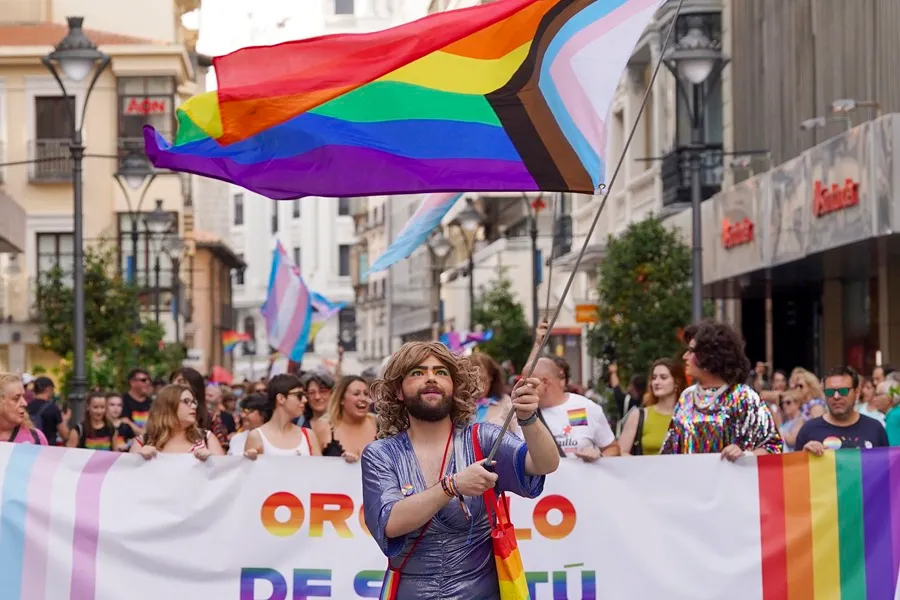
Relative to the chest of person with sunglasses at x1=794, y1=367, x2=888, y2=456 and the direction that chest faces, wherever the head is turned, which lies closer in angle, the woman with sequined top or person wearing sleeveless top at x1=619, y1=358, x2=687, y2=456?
the woman with sequined top

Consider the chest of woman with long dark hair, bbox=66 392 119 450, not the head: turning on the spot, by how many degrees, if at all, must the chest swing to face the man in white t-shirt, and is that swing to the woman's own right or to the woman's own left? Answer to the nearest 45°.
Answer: approximately 45° to the woman's own left

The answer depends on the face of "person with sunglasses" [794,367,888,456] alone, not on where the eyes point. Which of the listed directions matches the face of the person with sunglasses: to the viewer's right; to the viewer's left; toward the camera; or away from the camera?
toward the camera

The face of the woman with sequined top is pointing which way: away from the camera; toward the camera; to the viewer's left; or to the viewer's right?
to the viewer's left

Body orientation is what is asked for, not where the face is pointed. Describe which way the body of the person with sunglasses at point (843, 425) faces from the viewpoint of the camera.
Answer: toward the camera

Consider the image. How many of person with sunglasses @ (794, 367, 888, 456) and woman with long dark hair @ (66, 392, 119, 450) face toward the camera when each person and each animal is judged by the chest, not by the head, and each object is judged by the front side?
2

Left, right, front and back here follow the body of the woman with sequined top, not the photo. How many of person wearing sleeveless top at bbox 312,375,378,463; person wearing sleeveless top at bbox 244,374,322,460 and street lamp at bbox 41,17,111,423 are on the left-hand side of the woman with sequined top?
0

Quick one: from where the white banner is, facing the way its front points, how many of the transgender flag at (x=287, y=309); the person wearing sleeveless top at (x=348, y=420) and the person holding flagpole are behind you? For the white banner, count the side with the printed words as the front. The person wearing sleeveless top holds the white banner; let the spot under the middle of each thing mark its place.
2

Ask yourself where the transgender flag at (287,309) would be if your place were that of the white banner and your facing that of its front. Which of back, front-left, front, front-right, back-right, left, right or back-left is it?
back

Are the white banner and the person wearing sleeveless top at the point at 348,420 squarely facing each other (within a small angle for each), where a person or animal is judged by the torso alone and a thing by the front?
no

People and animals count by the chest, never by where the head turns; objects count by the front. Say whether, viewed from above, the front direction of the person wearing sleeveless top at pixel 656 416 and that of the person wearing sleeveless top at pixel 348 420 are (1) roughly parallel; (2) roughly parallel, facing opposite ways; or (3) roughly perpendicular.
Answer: roughly parallel

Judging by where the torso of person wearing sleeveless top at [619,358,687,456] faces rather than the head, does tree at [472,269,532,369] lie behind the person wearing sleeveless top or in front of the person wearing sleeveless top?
behind

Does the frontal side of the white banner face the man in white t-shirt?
no

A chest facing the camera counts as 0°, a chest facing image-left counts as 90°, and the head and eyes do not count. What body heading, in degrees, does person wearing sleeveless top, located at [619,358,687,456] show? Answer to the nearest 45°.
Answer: approximately 315°

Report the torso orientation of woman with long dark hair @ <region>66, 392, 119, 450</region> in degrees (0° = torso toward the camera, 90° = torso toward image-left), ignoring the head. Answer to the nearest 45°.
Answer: approximately 0°

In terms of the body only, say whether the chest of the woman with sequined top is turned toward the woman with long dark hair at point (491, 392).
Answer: no

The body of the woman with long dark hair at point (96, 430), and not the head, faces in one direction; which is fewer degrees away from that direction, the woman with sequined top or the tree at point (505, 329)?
the woman with sequined top

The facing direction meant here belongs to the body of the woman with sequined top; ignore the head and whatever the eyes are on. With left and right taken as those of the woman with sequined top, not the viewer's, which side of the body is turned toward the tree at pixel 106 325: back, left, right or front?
right

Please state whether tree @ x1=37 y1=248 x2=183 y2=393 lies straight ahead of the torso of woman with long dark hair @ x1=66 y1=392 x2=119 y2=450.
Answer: no
